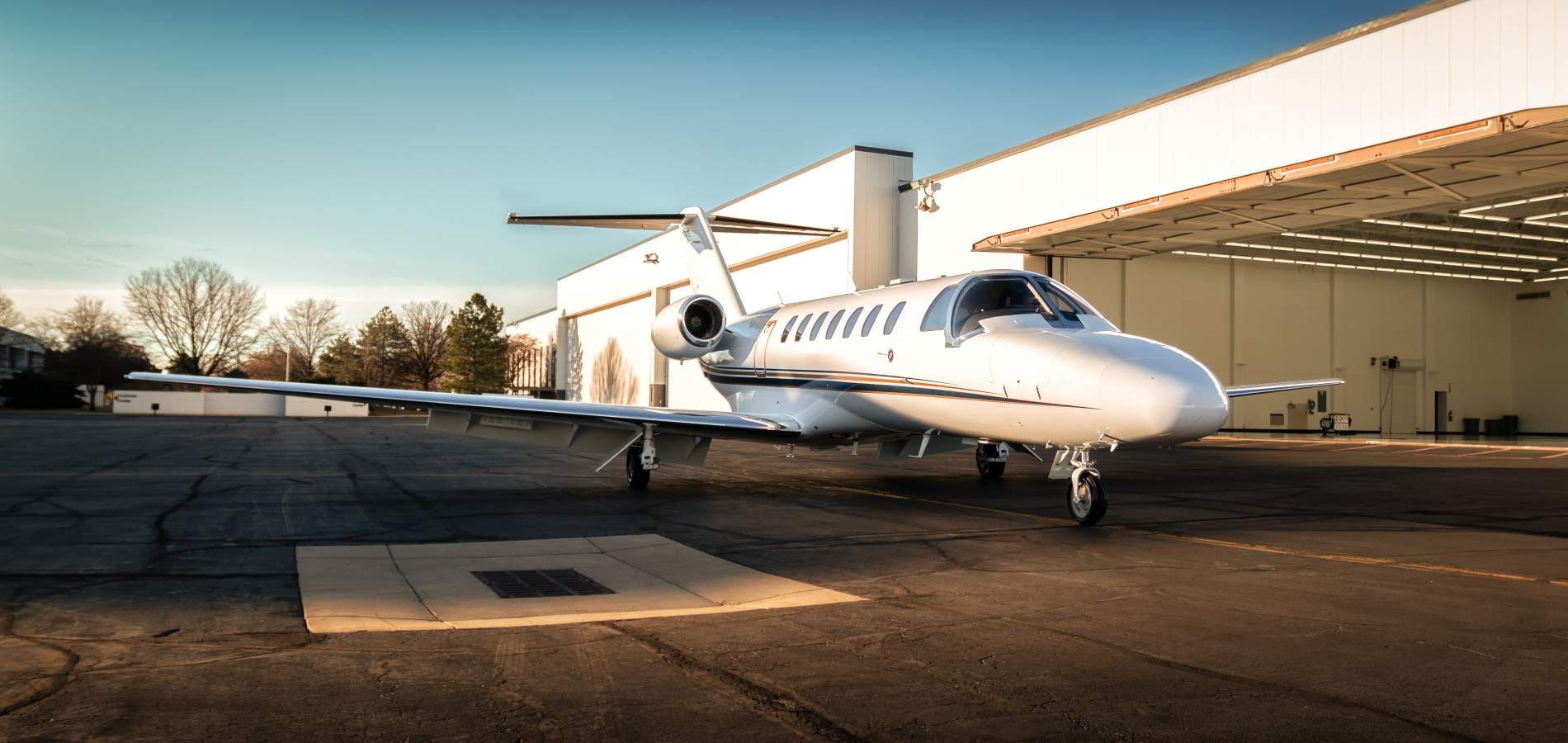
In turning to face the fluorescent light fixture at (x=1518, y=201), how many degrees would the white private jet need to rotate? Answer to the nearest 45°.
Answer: approximately 90° to its left

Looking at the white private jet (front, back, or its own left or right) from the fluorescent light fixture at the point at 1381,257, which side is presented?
left

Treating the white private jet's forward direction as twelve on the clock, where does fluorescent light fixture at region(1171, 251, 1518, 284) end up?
The fluorescent light fixture is roughly at 9 o'clock from the white private jet.

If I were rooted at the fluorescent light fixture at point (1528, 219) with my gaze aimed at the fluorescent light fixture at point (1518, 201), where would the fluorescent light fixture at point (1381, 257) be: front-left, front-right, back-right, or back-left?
back-right

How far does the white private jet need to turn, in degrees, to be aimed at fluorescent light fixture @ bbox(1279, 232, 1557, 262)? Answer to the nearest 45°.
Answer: approximately 90° to its left

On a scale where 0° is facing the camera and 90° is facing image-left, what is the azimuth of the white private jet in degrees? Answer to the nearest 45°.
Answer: approximately 315°

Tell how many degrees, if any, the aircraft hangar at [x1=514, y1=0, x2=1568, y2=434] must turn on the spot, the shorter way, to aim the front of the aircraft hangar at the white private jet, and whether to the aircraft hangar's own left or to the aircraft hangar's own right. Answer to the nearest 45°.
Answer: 0° — it already faces it

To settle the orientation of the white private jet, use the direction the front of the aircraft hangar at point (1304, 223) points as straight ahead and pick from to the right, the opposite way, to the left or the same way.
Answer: to the left
